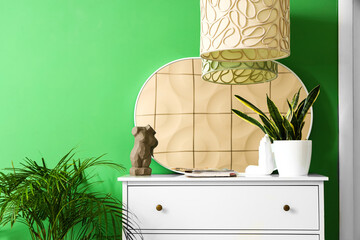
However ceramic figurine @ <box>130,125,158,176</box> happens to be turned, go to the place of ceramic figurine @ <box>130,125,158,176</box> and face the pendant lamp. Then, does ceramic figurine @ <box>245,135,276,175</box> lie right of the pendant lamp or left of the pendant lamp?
left

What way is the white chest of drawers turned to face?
toward the camera
